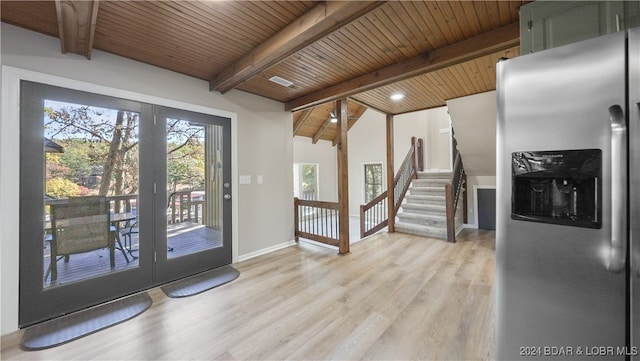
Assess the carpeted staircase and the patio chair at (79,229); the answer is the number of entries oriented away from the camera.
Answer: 1

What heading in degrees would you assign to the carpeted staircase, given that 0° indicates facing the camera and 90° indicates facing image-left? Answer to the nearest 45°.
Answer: approximately 0°

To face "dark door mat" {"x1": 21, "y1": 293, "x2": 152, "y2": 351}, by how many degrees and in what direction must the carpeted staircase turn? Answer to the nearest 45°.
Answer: approximately 45° to its right

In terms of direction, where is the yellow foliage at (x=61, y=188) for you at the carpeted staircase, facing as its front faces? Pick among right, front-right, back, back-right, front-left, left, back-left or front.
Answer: front-right

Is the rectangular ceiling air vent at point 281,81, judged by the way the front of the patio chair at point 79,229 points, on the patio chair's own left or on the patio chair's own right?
on the patio chair's own right

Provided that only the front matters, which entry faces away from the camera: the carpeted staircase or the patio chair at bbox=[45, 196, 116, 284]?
the patio chair

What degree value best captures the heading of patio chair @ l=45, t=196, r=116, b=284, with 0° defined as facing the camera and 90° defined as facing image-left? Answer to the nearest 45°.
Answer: approximately 180°

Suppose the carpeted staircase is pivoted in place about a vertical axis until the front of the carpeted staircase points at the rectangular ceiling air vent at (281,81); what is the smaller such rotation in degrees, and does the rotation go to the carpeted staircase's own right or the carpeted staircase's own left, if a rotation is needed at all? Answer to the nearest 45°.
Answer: approximately 45° to the carpeted staircase's own right

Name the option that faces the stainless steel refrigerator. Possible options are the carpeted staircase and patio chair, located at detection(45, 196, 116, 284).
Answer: the carpeted staircase
